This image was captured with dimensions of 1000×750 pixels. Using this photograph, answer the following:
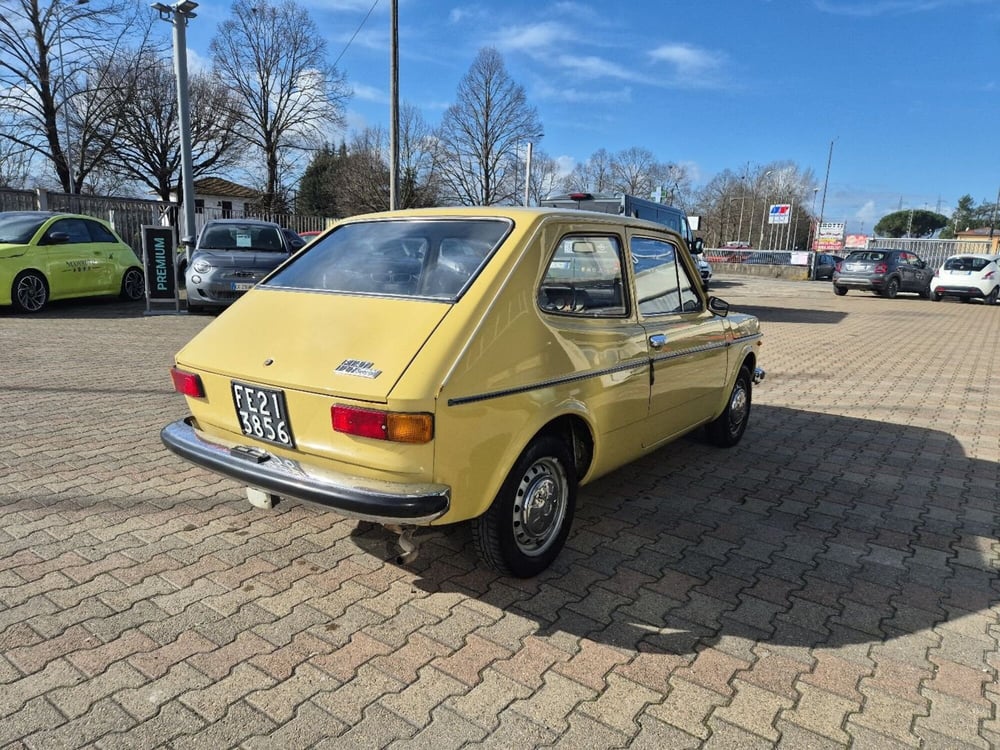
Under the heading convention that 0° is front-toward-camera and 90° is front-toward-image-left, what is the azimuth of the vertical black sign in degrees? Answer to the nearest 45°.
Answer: approximately 0°

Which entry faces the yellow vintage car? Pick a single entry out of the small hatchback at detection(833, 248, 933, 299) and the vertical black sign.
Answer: the vertical black sign

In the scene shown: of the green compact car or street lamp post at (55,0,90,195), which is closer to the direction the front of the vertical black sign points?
the green compact car

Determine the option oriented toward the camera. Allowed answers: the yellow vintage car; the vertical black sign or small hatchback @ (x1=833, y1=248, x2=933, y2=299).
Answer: the vertical black sign

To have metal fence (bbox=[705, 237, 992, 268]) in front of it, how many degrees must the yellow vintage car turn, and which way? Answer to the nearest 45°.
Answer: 0° — it already faces it

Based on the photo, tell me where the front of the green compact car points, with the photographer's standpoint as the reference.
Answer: facing the viewer and to the left of the viewer

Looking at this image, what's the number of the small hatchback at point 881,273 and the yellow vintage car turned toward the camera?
0

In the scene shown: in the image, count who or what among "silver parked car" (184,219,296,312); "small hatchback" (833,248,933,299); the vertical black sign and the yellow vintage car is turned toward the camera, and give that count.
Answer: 2

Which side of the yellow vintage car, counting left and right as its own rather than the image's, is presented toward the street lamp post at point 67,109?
left

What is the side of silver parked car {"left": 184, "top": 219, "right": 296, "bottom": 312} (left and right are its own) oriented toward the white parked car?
left
